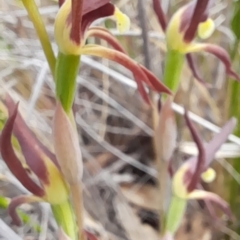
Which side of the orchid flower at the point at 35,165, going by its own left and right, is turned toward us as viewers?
left

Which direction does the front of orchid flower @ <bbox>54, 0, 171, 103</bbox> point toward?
to the viewer's right
